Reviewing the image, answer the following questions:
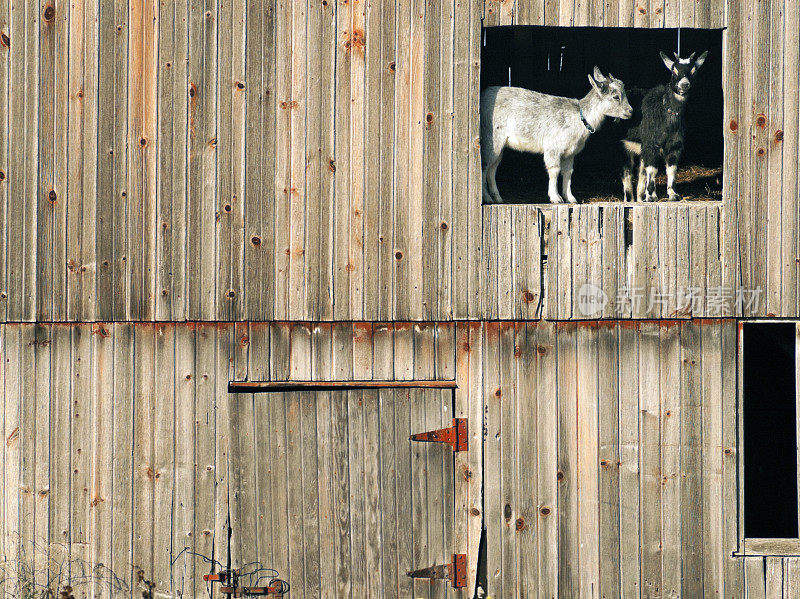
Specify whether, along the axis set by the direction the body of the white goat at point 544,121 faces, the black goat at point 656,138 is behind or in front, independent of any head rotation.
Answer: in front

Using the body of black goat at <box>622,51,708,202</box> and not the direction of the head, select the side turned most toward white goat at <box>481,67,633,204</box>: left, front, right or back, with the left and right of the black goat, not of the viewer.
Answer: right

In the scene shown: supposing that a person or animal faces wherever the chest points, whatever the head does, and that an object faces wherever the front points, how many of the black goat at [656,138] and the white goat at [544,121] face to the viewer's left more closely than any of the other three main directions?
0

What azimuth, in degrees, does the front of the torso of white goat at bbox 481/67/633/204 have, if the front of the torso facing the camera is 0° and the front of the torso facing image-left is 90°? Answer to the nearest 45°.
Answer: approximately 270°

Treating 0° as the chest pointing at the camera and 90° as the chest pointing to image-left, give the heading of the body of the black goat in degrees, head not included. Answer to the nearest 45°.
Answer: approximately 315°
